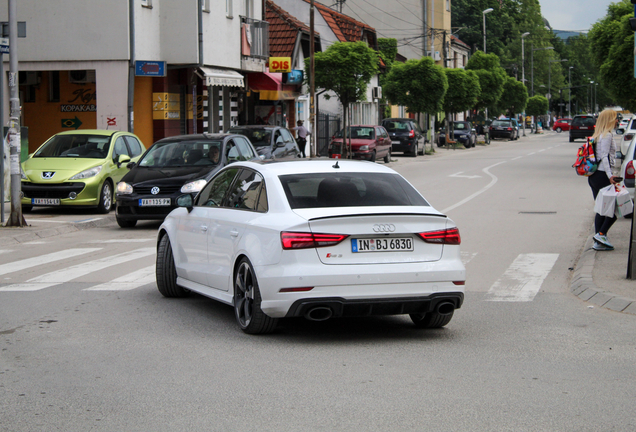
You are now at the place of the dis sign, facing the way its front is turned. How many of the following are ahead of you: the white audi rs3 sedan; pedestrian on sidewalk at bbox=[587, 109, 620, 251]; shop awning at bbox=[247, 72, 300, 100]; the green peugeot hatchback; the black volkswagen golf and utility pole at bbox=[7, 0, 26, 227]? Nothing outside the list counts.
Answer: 5

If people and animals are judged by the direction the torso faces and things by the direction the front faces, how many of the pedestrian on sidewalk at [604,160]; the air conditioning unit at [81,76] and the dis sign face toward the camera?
2

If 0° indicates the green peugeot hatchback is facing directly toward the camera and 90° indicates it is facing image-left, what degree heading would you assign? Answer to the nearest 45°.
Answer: approximately 45°

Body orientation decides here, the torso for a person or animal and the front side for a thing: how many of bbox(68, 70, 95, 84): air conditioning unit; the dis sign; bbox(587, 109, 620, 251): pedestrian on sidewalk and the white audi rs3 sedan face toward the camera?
2
